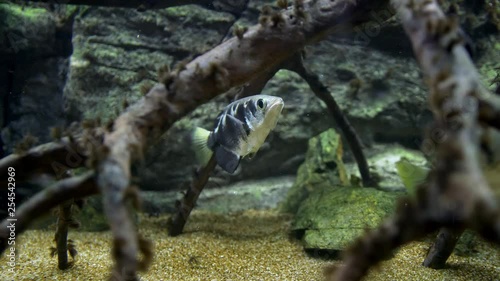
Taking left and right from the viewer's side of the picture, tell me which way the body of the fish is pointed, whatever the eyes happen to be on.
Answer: facing to the right of the viewer

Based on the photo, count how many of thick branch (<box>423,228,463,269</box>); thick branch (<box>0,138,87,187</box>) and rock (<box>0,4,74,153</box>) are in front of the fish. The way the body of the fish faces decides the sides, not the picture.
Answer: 1

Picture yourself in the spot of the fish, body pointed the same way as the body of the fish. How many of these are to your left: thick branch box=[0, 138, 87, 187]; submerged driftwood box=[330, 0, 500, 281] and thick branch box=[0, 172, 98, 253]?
0

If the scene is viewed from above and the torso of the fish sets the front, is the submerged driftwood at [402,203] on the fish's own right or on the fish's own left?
on the fish's own right

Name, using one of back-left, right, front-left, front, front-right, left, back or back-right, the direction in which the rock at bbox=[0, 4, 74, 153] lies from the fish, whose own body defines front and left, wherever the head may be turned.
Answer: back-left
